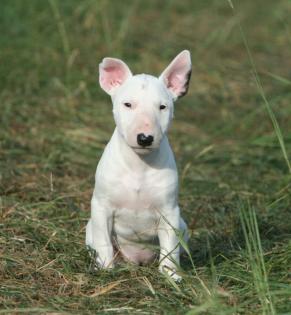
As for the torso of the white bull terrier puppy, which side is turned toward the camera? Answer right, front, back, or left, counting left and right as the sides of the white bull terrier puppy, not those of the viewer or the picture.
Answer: front
